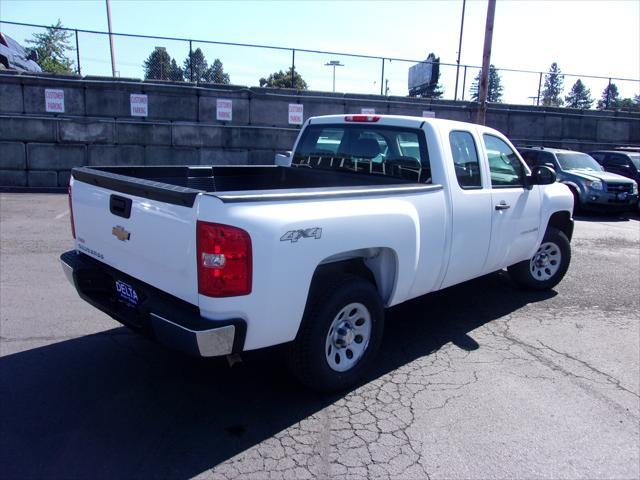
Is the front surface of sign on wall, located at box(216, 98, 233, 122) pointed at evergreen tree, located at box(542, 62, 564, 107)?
no

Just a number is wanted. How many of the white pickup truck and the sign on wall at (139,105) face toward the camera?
1

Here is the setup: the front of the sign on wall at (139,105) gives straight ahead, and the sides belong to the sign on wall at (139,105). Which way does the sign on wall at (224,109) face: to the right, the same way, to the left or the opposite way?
the same way

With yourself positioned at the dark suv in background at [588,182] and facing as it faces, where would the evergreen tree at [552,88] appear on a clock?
The evergreen tree is roughly at 7 o'clock from the dark suv in background.

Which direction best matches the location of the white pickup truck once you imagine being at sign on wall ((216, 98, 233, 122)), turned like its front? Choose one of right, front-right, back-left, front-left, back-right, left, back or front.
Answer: front

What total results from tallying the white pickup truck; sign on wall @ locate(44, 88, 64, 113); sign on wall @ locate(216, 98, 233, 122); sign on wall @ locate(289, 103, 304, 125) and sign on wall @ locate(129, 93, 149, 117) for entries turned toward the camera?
4

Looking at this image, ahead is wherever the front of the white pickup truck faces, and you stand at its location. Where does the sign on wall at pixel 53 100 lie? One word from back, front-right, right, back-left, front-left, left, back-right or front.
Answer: left

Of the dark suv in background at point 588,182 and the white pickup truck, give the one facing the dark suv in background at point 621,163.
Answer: the white pickup truck

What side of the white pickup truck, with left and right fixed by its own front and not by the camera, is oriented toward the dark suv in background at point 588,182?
front

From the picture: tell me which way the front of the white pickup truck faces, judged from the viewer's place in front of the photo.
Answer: facing away from the viewer and to the right of the viewer

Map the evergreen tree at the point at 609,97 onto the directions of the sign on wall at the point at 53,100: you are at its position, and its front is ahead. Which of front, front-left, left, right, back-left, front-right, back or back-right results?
left

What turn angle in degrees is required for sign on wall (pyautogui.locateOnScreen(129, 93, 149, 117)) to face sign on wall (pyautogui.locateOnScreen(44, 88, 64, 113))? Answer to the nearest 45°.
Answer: approximately 90° to its right

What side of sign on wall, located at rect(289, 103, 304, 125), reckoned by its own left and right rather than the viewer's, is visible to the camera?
front

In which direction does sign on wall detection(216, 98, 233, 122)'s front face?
toward the camera

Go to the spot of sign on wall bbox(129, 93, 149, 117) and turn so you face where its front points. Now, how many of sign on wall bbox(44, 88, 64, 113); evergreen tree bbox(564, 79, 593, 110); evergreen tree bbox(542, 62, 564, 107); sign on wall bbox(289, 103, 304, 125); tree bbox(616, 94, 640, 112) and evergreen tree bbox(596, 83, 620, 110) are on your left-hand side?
5

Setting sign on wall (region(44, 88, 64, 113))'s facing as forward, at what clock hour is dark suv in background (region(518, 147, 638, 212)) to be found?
The dark suv in background is roughly at 10 o'clock from the sign on wall.

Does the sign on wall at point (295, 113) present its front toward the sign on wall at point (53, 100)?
no

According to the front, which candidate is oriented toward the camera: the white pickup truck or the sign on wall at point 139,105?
the sign on wall

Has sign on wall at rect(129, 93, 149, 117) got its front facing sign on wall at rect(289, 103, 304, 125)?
no

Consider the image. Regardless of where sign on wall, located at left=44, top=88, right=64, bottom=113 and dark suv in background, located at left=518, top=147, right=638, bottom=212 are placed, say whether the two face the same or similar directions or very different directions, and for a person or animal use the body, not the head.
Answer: same or similar directions
